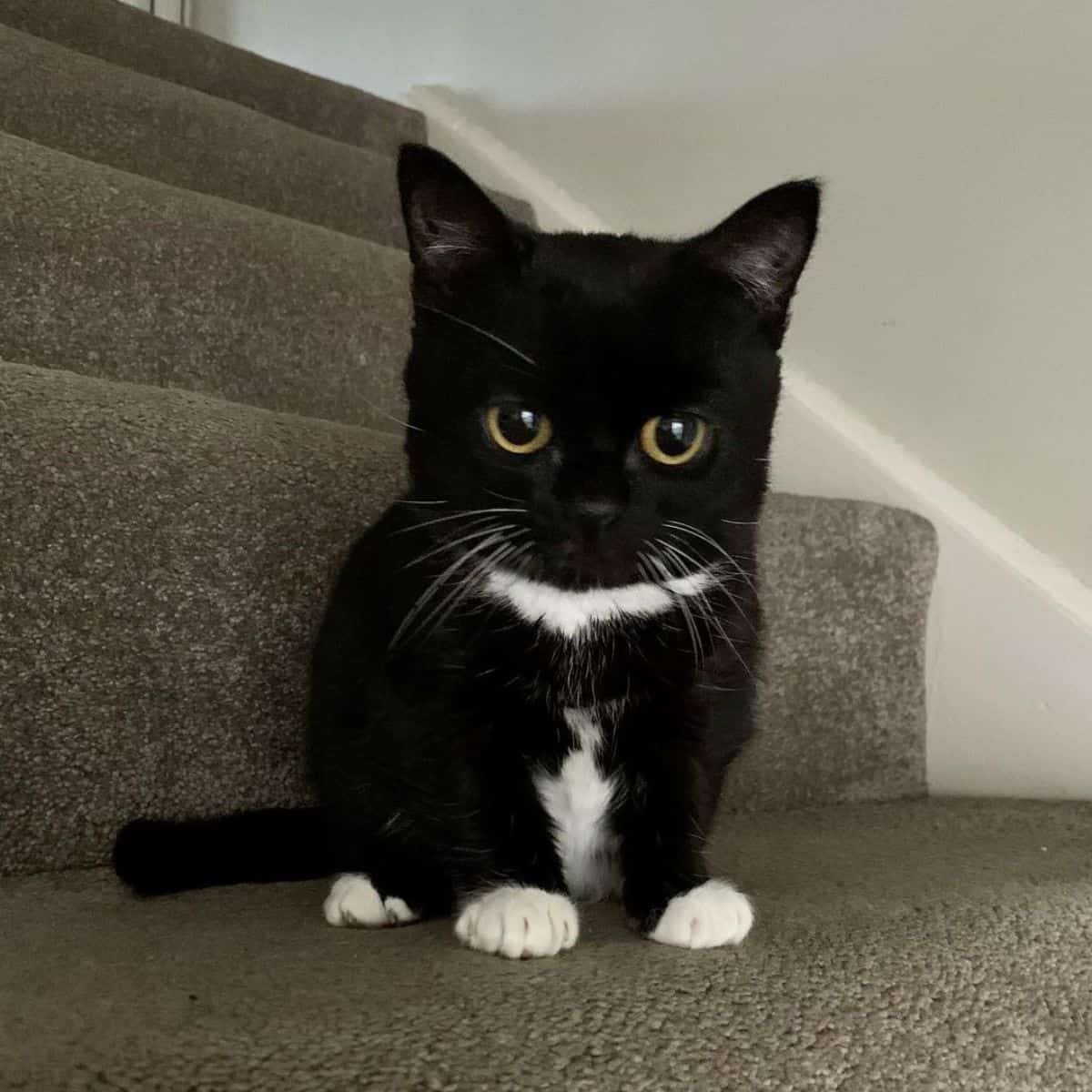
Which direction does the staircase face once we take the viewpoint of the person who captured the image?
facing the viewer and to the right of the viewer
